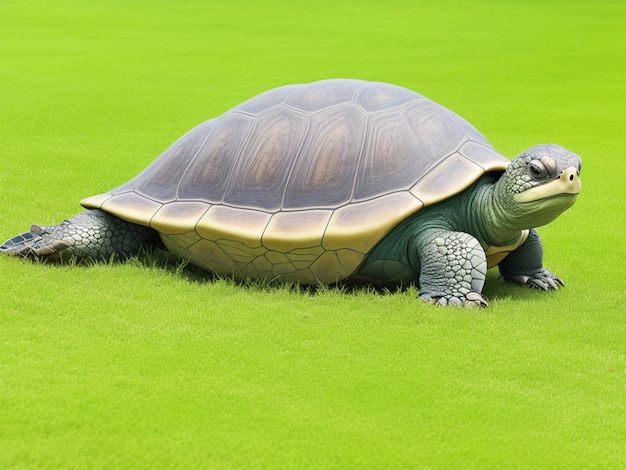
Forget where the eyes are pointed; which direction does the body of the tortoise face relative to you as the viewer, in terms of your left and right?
facing the viewer and to the right of the viewer
